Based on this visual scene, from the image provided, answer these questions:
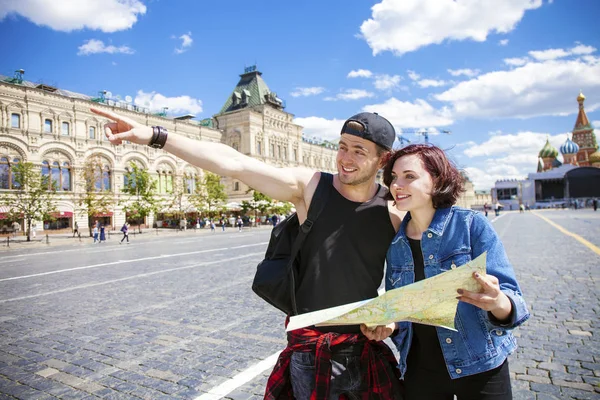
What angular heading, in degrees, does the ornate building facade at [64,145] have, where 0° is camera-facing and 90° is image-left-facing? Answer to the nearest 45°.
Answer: approximately 315°

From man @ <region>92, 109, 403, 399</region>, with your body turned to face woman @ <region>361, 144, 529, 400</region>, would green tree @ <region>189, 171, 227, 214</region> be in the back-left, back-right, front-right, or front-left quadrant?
back-left

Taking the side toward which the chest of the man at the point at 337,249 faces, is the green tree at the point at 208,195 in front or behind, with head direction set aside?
behind

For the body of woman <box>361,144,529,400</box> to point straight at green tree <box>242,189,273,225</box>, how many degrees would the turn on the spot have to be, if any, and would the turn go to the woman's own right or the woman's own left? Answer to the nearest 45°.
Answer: approximately 90° to the woman's own right

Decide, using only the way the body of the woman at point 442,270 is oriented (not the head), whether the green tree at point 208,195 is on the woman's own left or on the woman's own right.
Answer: on the woman's own right

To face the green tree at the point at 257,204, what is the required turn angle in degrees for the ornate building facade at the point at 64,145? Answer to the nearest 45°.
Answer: approximately 45° to its left

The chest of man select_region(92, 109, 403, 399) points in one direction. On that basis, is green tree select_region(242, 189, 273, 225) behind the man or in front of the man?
behind

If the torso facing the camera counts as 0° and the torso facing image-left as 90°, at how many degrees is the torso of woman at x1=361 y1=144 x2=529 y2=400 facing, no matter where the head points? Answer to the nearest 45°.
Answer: approximately 45°

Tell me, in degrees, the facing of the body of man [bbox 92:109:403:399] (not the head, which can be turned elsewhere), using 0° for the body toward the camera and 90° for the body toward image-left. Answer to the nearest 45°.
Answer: approximately 0°

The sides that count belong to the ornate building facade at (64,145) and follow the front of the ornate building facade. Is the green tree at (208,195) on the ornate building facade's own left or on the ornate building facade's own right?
on the ornate building facade's own left
